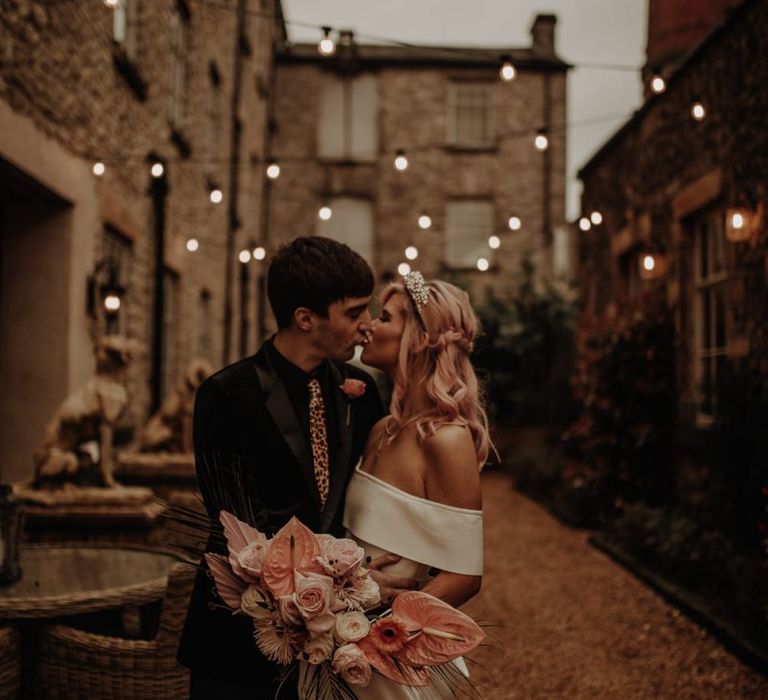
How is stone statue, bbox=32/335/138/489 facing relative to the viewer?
to the viewer's right

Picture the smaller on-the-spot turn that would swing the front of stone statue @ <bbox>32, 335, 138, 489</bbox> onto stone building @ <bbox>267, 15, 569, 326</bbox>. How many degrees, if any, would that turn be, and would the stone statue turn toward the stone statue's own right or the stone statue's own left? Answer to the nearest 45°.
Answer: approximately 45° to the stone statue's own left

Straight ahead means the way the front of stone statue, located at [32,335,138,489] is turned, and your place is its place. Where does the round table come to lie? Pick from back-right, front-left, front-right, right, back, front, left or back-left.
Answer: right

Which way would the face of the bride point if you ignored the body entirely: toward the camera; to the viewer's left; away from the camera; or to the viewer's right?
to the viewer's left

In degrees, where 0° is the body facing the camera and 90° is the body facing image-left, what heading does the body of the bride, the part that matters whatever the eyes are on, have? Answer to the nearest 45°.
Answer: approximately 90°

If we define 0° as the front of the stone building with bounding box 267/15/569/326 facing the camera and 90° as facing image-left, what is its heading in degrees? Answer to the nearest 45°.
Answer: approximately 0°

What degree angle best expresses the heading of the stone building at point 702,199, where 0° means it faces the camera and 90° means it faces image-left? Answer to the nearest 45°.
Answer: approximately 45°

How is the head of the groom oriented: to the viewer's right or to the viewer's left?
to the viewer's right
